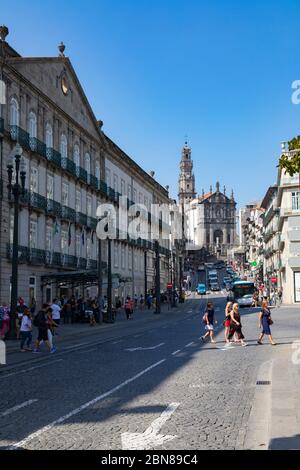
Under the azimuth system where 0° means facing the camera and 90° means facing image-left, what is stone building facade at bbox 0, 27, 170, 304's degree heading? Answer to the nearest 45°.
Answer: approximately 315°

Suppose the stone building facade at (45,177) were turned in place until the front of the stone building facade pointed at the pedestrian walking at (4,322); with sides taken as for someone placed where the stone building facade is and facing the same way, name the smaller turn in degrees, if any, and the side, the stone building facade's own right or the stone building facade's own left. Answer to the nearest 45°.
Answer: approximately 45° to the stone building facade's own right
